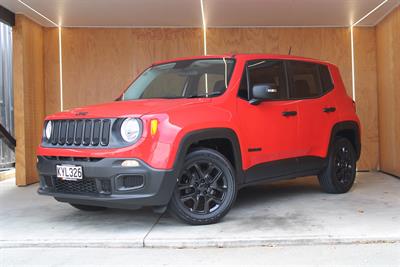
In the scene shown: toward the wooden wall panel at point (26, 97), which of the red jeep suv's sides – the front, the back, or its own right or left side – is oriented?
right

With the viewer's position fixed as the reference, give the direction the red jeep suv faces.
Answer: facing the viewer and to the left of the viewer
